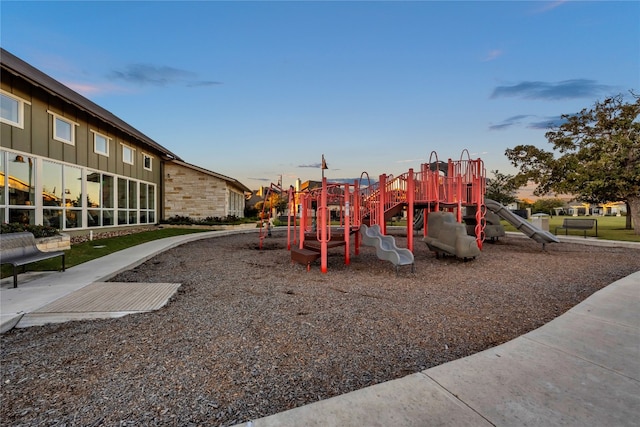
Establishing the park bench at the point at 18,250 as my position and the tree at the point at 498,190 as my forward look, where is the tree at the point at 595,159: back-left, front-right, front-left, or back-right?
front-right

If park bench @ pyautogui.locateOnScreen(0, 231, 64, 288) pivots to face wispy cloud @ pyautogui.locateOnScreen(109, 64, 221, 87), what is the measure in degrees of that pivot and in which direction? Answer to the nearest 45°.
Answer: approximately 90° to its left

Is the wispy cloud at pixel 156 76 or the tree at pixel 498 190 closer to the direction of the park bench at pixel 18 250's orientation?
the tree

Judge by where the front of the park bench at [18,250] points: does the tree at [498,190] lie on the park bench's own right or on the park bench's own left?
on the park bench's own left

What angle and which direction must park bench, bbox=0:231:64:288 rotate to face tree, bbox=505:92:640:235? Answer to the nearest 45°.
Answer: approximately 45° to its left

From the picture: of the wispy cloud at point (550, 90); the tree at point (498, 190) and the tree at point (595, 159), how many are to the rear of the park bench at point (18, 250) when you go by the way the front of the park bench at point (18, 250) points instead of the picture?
0

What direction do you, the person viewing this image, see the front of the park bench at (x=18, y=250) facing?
facing the viewer and to the right of the viewer

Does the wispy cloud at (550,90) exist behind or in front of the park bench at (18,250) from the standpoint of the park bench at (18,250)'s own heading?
in front

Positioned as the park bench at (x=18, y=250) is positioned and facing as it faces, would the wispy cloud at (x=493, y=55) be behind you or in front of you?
in front

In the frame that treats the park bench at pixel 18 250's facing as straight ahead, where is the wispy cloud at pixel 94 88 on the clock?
The wispy cloud is roughly at 8 o'clock from the park bench.
